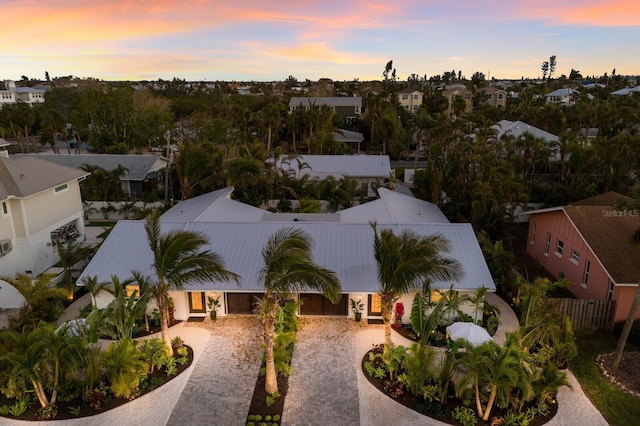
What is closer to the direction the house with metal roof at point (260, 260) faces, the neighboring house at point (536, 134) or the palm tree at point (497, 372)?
the palm tree

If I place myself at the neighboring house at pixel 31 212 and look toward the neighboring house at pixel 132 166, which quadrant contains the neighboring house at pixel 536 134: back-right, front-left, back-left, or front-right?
front-right

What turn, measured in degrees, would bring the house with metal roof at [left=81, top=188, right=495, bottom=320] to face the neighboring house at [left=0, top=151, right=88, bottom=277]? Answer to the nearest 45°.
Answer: approximately 135° to its right

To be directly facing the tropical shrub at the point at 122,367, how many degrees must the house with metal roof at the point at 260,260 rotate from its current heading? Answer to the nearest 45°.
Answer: approximately 45° to its right

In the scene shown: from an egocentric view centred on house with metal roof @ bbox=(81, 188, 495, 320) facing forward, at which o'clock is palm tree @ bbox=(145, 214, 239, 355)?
The palm tree is roughly at 1 o'clock from the house with metal roof.

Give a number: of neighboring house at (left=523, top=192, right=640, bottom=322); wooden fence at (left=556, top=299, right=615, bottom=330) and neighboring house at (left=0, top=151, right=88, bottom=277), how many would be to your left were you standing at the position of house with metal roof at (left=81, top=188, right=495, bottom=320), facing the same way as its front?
2

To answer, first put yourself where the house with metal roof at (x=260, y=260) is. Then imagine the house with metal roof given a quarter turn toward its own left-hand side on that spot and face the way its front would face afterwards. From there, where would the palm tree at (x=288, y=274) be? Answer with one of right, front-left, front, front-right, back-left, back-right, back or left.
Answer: right

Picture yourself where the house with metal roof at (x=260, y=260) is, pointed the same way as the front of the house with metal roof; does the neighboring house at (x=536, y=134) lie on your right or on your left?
on your left

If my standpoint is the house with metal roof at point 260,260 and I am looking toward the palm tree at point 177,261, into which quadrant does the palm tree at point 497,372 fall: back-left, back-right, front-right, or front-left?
front-left

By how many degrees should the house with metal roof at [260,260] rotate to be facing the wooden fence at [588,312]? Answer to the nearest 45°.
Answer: approximately 90° to its left

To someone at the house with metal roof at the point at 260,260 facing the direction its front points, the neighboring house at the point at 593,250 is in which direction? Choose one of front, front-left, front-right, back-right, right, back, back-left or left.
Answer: left

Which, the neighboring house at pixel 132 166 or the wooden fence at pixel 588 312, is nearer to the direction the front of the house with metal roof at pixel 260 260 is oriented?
the wooden fence

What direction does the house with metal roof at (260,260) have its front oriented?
toward the camera
